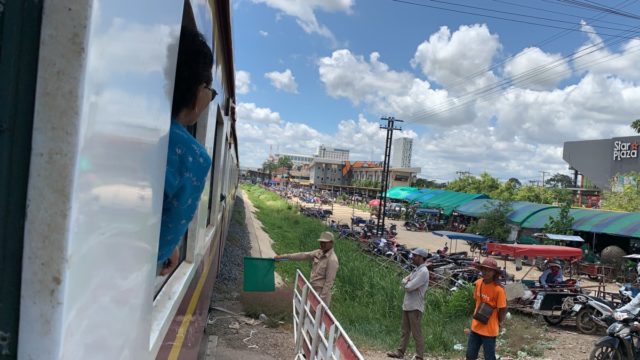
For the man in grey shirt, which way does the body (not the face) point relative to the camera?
to the viewer's left

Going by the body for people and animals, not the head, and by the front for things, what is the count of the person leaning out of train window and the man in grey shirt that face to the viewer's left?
1

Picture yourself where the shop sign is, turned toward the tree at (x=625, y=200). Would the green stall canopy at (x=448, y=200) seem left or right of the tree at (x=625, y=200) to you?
right

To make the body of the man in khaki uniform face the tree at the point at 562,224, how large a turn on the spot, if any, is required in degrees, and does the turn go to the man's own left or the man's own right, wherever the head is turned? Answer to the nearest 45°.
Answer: approximately 180°

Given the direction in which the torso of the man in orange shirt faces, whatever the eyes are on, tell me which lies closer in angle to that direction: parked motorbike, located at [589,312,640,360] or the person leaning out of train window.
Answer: the person leaning out of train window

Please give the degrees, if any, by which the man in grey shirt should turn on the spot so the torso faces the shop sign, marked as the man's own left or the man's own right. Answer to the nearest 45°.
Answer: approximately 135° to the man's own right

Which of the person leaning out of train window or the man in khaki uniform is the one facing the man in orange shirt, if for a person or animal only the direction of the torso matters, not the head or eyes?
the person leaning out of train window

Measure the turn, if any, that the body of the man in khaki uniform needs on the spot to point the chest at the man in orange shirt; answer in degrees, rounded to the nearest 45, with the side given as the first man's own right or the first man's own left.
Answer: approximately 135° to the first man's own left

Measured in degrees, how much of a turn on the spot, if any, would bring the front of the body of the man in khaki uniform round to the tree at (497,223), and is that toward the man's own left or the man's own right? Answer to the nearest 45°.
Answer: approximately 180°

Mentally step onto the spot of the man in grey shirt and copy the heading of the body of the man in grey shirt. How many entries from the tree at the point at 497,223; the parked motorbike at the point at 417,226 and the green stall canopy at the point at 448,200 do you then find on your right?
3
